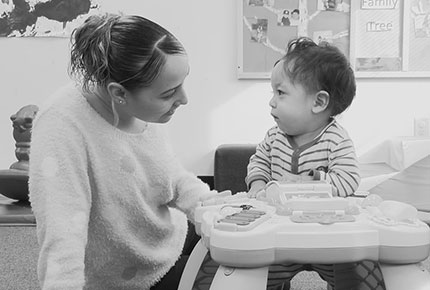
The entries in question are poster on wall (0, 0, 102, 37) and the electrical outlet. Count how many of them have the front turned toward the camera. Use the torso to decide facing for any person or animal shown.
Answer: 2

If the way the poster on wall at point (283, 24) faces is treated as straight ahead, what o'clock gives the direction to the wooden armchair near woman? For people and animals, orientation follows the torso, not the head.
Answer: The wooden armchair near woman is roughly at 2 o'clock from the poster on wall.

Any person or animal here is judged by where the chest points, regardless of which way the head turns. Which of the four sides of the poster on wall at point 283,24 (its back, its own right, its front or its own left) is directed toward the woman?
front

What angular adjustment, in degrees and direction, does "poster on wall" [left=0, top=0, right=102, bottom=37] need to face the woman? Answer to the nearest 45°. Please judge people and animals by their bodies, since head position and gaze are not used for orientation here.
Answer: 0° — it already faces them

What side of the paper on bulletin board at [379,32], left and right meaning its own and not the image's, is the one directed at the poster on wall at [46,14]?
right

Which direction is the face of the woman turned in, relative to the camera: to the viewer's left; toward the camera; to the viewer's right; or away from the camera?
to the viewer's right

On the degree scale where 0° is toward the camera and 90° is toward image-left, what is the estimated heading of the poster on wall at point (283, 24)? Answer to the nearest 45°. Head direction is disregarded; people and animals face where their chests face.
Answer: approximately 0°

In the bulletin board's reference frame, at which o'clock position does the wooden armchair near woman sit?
The wooden armchair near woman is roughly at 2 o'clock from the bulletin board.

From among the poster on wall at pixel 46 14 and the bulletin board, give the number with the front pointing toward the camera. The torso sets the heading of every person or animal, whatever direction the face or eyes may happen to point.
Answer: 2

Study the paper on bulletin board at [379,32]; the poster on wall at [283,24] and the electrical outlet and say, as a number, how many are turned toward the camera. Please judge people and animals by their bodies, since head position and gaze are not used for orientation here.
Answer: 3

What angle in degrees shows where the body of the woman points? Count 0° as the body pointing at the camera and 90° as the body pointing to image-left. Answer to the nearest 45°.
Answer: approximately 315°

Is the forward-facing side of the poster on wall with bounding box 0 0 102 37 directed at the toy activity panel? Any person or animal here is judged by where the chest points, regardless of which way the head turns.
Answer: yes
